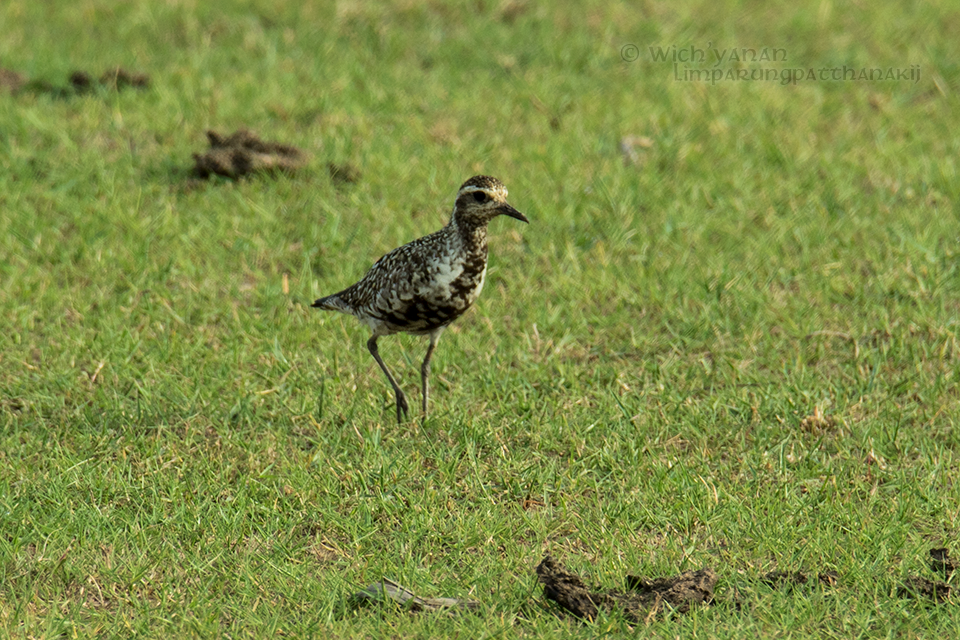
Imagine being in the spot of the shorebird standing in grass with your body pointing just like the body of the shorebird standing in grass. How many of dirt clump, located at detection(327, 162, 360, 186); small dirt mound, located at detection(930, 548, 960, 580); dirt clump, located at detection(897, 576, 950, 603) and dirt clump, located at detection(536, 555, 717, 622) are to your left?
1

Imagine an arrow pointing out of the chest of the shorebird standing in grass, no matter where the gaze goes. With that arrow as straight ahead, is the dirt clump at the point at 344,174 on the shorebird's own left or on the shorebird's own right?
on the shorebird's own left

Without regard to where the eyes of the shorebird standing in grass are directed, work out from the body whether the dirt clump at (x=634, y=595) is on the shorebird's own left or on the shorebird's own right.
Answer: on the shorebird's own right

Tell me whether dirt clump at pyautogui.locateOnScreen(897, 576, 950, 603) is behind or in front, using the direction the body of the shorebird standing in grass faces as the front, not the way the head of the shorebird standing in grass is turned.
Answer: in front

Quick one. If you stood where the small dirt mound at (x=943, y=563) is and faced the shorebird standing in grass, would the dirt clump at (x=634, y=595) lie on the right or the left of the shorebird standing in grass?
left

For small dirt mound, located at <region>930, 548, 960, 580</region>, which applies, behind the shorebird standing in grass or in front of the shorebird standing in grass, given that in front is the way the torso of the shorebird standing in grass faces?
in front

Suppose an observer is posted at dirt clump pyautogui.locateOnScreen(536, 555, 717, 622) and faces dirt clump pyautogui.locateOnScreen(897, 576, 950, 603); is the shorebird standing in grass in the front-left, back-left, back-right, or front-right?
back-left

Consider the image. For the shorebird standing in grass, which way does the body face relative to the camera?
to the viewer's right

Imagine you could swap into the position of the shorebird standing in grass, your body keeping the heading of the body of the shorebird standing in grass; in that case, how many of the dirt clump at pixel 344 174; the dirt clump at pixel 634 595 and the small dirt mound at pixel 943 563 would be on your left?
1

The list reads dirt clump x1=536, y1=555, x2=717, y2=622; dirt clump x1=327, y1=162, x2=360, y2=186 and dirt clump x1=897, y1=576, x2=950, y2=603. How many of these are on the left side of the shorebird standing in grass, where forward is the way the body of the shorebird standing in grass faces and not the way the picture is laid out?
1
